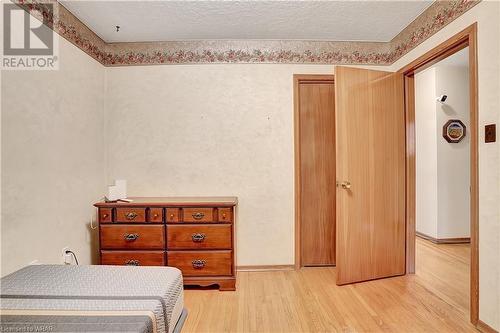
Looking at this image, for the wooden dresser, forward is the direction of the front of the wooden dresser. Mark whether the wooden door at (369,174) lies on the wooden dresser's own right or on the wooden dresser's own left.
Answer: on the wooden dresser's own left

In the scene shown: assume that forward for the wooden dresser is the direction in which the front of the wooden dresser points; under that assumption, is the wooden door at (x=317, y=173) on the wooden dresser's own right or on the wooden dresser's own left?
on the wooden dresser's own left

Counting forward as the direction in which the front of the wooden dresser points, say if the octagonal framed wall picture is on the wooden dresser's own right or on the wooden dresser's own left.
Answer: on the wooden dresser's own left

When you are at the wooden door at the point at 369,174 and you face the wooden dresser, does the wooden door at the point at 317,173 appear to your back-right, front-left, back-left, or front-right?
front-right

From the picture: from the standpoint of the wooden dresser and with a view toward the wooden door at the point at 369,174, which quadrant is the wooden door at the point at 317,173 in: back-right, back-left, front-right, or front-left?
front-left

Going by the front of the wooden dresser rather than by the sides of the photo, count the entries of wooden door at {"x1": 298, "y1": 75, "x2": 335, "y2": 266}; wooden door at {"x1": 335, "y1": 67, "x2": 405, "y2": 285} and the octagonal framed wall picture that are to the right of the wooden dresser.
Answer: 0

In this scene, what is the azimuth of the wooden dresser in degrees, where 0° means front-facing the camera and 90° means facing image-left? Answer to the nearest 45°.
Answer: approximately 0°
